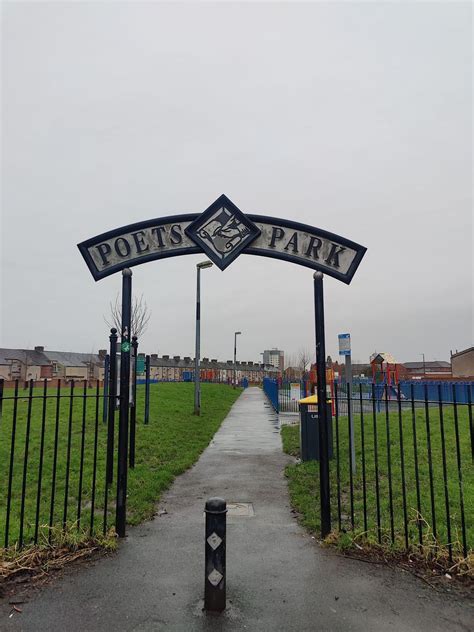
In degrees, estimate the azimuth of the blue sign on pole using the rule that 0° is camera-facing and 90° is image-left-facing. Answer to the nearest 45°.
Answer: approximately 0°

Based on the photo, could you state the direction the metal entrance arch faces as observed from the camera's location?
facing the viewer

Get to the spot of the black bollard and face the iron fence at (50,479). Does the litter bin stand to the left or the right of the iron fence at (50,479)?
right

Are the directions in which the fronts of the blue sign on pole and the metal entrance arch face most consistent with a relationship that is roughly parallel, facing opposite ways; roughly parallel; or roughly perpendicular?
roughly parallel

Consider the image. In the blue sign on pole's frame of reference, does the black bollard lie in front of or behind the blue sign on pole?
in front

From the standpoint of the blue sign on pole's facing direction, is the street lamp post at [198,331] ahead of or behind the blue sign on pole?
behind

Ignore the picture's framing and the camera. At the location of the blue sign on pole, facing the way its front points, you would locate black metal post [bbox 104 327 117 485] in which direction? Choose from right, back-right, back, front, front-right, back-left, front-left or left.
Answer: front-right

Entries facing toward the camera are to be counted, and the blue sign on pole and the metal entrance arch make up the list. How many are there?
2
